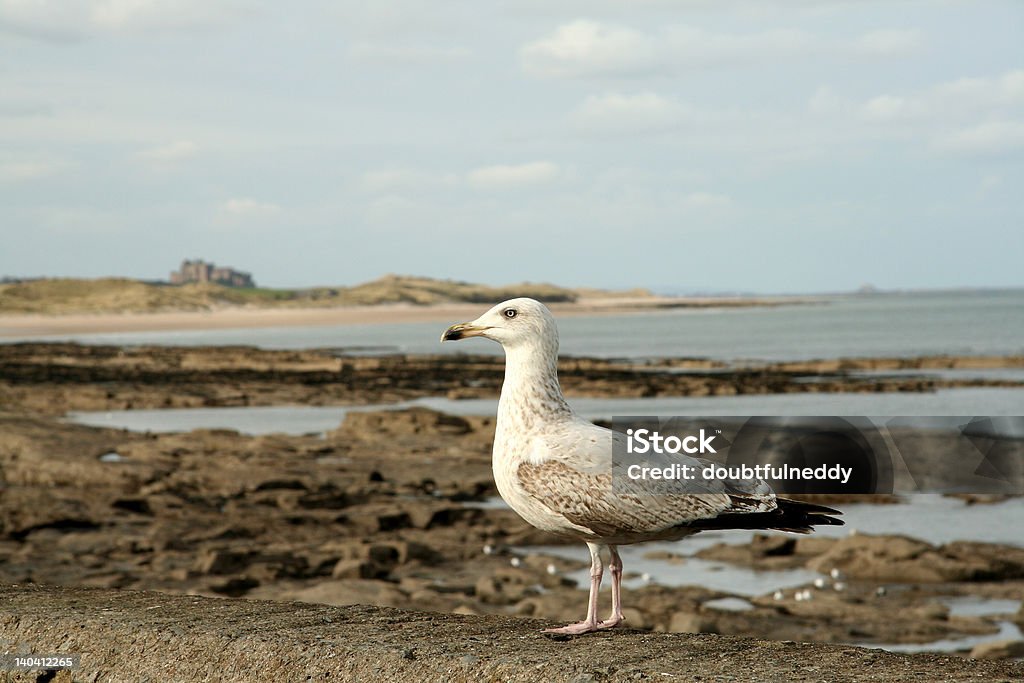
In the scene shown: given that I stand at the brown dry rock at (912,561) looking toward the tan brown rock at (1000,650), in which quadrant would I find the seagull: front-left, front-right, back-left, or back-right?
front-right

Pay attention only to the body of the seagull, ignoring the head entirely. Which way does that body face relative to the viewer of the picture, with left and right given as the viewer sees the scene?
facing to the left of the viewer

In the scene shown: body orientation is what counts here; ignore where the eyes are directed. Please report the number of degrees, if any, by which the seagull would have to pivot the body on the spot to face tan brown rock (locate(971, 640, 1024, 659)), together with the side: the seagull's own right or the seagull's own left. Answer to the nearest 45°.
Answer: approximately 135° to the seagull's own right

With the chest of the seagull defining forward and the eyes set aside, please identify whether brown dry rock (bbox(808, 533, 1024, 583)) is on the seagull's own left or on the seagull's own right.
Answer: on the seagull's own right

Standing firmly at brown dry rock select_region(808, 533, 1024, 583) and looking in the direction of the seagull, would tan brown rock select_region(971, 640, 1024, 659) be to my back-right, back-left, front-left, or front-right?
front-left
